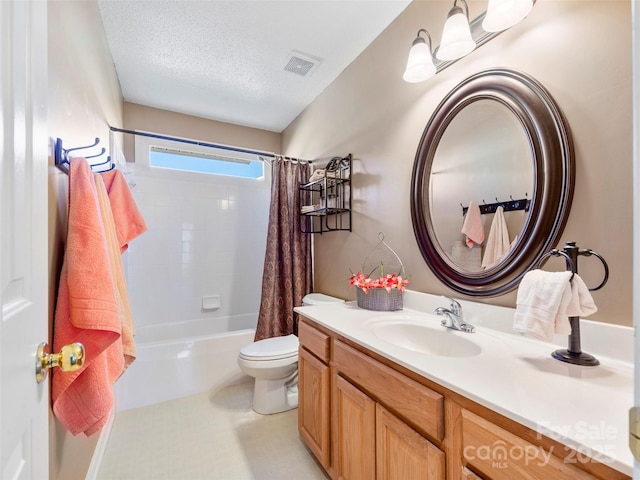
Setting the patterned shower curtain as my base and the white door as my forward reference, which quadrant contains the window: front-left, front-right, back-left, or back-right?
back-right

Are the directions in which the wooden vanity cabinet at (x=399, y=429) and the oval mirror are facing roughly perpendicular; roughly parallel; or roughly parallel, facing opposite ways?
roughly parallel

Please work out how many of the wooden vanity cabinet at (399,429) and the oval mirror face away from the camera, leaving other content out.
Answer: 0

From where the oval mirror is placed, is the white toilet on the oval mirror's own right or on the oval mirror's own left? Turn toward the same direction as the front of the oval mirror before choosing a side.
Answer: on the oval mirror's own right

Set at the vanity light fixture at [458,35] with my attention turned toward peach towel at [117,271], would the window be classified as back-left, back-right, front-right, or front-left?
front-right

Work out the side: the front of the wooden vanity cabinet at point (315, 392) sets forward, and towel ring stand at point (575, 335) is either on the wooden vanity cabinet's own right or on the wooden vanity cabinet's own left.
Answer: on the wooden vanity cabinet's own left

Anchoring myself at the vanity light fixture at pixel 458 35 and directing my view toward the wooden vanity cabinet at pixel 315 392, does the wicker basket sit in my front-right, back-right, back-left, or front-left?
front-right

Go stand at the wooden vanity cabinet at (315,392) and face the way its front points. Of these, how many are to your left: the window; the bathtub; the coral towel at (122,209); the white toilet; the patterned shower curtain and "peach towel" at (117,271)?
0

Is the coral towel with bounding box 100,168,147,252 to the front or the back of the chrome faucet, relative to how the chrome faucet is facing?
to the front

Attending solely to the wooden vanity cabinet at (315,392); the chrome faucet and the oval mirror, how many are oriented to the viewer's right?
0

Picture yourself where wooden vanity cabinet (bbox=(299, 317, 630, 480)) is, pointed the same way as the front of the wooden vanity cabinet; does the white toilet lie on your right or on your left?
on your right

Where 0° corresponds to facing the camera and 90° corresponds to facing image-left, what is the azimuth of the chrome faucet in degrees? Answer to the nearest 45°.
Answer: approximately 45°
